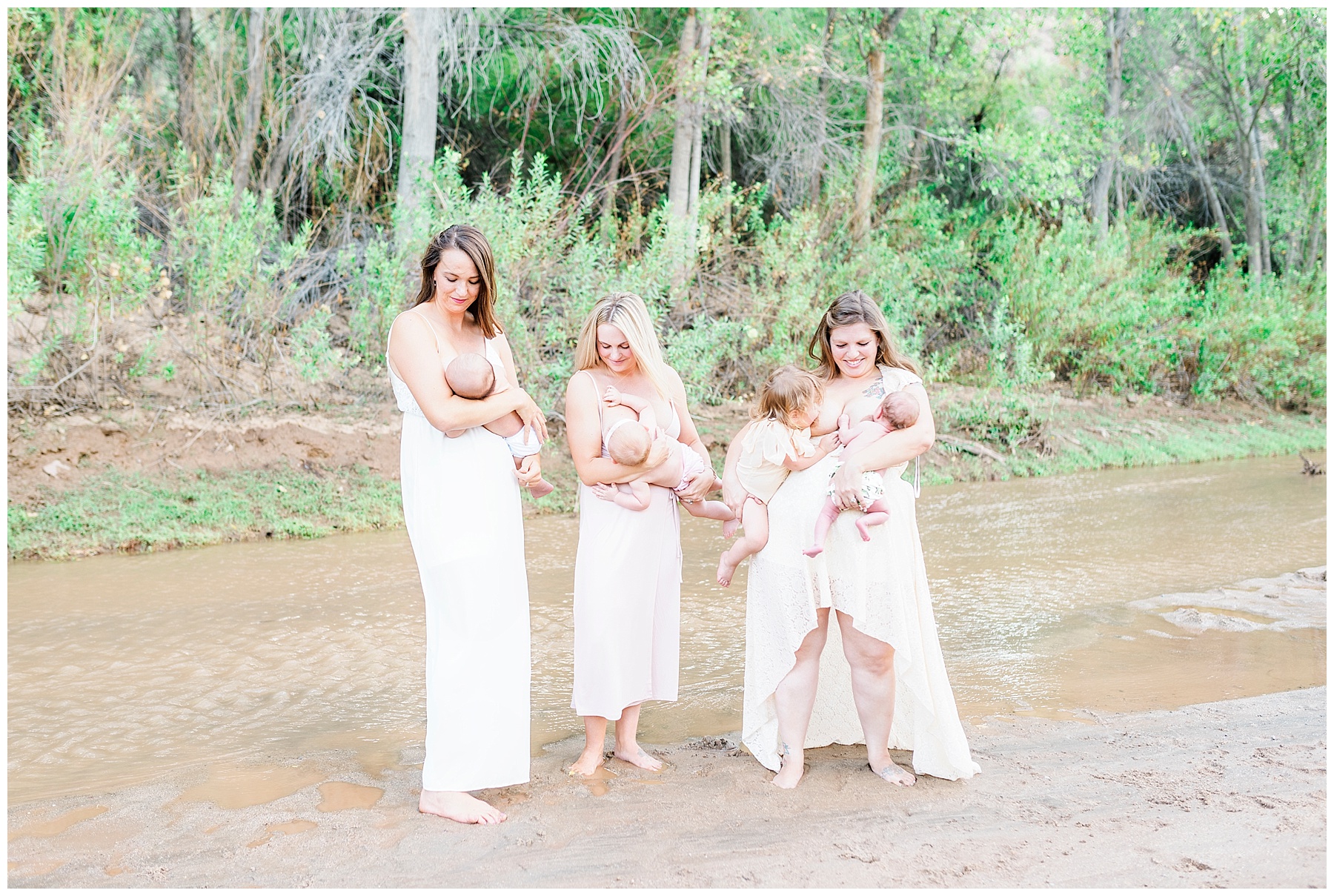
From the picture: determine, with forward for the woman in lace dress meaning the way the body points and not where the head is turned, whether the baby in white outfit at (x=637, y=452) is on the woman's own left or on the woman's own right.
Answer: on the woman's own right

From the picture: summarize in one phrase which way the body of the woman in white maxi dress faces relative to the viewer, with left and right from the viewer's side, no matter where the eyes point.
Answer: facing the viewer and to the right of the viewer

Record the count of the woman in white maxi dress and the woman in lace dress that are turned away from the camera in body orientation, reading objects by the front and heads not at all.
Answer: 0

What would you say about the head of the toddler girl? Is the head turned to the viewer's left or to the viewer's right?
to the viewer's right

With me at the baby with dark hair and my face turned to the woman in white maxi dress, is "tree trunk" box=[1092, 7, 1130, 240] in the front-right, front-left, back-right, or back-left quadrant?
back-right

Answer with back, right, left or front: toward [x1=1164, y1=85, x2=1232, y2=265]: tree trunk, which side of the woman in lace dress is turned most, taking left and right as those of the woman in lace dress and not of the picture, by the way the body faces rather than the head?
back

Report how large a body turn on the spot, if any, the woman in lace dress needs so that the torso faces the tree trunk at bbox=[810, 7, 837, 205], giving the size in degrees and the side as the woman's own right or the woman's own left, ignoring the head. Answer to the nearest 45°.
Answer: approximately 180°

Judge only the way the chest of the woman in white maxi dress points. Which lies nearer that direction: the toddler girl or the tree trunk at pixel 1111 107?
the toddler girl

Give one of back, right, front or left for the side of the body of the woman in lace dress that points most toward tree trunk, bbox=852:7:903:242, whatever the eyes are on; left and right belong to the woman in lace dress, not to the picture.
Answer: back

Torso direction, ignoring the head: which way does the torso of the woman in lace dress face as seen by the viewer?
toward the camera
